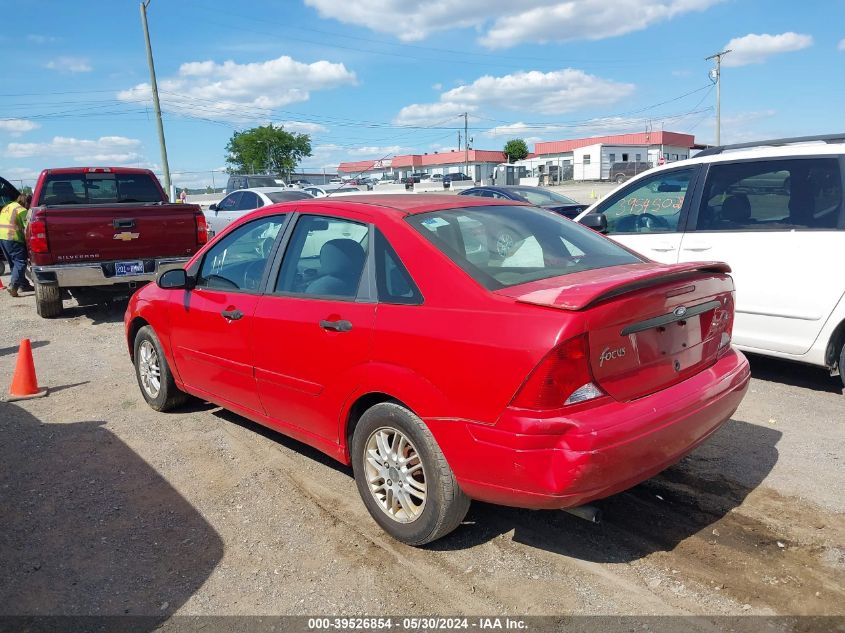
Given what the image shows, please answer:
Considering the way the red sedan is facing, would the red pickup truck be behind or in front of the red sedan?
in front

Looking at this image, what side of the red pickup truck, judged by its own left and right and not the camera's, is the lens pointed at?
back

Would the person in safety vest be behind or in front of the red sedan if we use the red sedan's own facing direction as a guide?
in front

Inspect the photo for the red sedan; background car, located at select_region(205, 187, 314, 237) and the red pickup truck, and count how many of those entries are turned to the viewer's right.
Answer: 0

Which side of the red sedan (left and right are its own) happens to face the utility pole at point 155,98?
front

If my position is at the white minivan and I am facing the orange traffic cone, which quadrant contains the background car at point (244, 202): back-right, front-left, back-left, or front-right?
front-right

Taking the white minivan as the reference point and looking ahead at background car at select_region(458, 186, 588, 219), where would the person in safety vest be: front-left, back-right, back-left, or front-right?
front-left

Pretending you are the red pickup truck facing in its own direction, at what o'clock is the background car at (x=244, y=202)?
The background car is roughly at 1 o'clock from the red pickup truck.

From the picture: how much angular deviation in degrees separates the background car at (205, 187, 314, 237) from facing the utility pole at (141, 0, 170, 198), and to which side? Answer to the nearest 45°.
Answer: approximately 45° to its right

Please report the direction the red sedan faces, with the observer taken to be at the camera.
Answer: facing away from the viewer and to the left of the viewer

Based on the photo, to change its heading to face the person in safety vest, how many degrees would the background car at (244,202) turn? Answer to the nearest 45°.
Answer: approximately 90° to its left

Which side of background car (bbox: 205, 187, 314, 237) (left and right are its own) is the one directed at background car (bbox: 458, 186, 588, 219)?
back

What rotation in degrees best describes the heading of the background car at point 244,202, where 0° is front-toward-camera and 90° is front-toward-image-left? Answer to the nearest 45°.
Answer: approximately 135°

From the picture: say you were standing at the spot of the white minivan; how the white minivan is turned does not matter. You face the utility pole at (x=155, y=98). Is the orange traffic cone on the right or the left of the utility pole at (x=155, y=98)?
left

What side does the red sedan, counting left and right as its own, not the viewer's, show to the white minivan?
right
